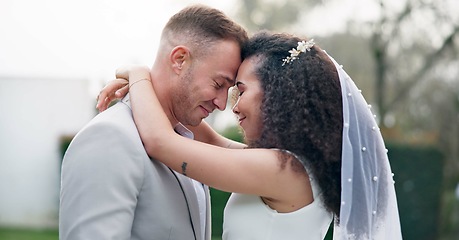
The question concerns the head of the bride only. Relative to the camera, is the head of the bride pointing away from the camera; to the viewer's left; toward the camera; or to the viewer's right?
to the viewer's left

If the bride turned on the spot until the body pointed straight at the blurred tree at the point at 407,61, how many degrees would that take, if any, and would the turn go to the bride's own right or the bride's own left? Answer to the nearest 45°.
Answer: approximately 90° to the bride's own right

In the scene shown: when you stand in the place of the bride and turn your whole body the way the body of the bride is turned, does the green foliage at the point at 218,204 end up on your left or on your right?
on your right

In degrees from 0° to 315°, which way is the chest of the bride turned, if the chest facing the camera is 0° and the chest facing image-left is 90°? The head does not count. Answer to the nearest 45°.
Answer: approximately 90°

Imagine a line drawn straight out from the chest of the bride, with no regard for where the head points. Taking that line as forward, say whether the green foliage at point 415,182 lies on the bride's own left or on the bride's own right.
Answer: on the bride's own right

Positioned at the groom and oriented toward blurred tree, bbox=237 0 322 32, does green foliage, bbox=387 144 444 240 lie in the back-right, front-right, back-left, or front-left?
front-right

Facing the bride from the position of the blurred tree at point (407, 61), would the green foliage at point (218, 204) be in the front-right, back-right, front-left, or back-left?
front-right

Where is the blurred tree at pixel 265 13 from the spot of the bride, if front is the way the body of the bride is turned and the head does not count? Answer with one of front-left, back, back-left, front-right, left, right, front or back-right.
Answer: right
